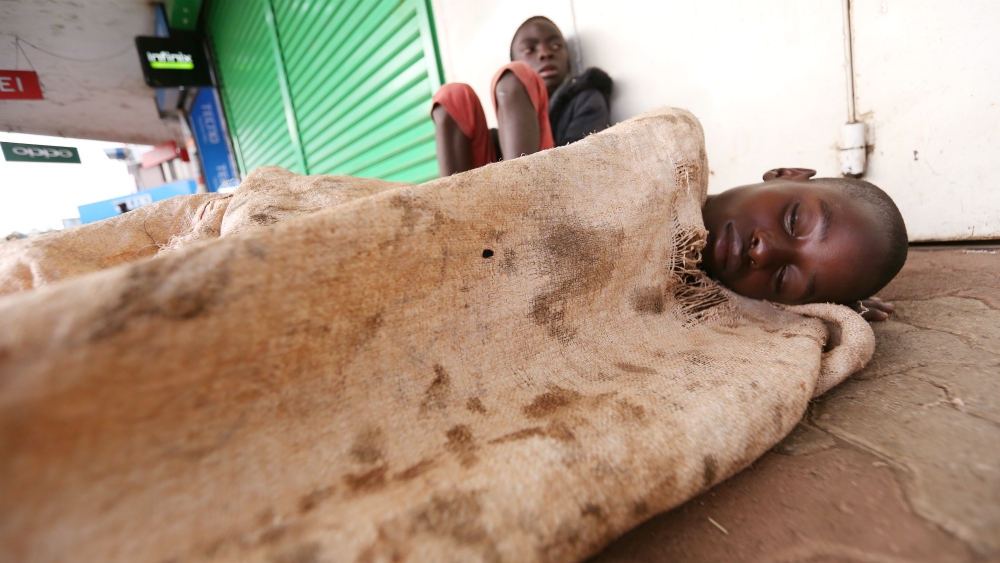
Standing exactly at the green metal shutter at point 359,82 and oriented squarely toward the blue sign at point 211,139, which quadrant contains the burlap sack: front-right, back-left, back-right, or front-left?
back-left

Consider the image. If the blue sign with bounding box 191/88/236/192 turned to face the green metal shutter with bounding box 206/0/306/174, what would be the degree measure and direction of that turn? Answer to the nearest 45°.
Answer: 0° — it already faces it

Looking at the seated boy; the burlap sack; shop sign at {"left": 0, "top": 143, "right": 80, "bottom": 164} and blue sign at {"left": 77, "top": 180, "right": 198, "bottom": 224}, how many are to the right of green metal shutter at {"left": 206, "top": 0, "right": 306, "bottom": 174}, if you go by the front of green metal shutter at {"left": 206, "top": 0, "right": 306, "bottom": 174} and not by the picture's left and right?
2

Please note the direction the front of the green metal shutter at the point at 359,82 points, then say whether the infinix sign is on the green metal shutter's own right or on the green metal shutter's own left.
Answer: on the green metal shutter's own right

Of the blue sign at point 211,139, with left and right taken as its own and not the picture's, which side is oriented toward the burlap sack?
front

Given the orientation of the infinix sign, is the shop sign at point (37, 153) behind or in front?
behind

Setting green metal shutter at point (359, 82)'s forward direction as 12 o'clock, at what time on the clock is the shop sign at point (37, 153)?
The shop sign is roughly at 3 o'clock from the green metal shutter.

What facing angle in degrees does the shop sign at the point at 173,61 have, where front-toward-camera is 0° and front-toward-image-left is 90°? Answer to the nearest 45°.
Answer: approximately 0°

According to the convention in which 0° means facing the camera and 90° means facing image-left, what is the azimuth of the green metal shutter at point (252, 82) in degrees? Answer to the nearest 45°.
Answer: approximately 45°

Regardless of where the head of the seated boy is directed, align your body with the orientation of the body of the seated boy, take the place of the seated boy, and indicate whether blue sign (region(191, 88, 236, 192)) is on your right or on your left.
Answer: on your right
